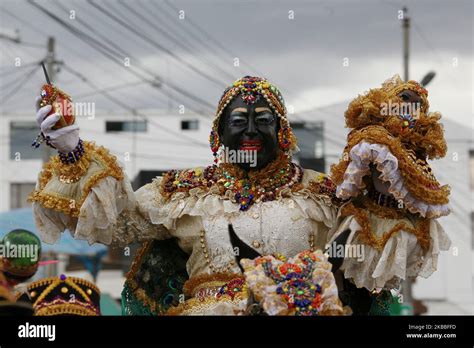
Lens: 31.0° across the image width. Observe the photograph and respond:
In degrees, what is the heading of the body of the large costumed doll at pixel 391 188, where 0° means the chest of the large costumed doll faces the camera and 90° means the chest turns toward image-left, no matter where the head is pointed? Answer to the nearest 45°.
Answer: approximately 315°

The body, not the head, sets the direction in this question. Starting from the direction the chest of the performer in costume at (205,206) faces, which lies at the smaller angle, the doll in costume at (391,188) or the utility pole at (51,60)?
the doll in costume

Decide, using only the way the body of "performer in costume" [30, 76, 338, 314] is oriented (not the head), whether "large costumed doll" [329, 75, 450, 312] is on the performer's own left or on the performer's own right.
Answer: on the performer's own left

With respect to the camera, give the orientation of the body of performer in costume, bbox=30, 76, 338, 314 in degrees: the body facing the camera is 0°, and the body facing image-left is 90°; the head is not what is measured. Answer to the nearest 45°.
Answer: approximately 0°

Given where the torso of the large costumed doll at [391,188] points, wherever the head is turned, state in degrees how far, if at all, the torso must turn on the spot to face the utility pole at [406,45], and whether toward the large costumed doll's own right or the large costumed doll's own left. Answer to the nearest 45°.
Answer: approximately 135° to the large costumed doll's own left

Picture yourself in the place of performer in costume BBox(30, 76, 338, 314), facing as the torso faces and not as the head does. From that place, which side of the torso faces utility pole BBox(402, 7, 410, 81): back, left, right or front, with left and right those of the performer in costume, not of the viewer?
back

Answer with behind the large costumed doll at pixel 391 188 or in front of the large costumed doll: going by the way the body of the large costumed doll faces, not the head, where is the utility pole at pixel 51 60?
behind

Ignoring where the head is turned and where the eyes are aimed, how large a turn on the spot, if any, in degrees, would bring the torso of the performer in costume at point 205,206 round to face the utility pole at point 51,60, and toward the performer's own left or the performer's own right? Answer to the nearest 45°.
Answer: approximately 180°

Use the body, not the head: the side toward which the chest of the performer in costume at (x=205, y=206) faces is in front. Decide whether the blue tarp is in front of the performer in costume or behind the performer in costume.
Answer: behind
